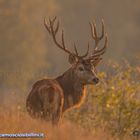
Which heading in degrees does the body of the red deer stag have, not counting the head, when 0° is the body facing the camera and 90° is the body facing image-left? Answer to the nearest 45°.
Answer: approximately 225°
